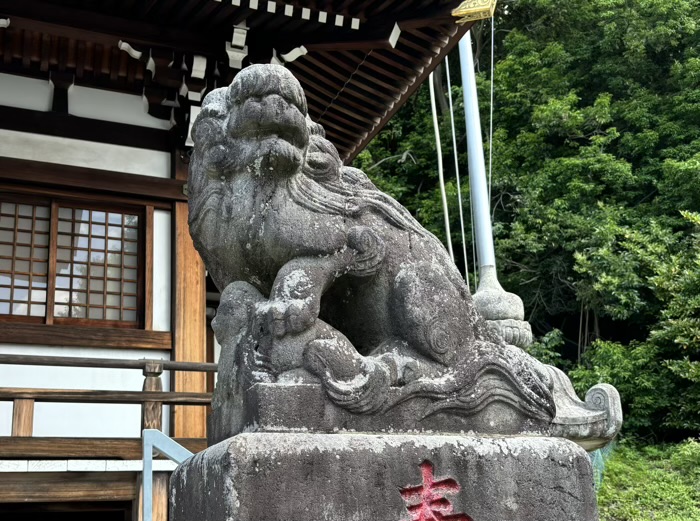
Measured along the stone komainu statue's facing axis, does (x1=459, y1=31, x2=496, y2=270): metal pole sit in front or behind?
behind

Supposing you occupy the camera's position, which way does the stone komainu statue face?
facing the viewer and to the left of the viewer
